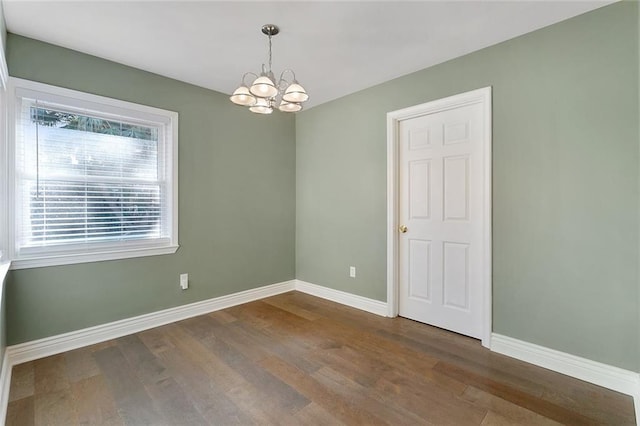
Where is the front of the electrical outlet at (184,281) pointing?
toward the camera
